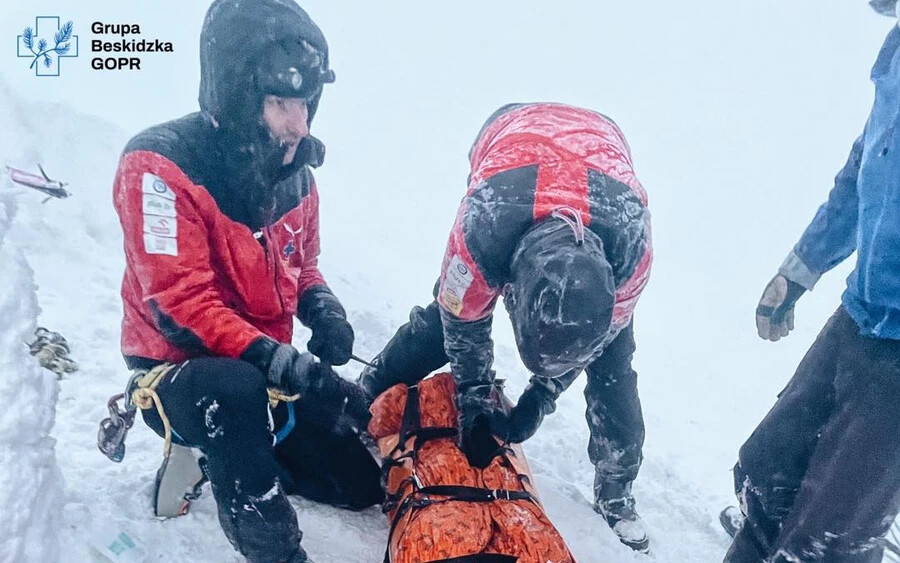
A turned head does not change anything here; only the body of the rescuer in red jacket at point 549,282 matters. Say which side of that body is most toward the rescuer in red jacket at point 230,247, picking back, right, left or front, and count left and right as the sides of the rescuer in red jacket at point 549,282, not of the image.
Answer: right

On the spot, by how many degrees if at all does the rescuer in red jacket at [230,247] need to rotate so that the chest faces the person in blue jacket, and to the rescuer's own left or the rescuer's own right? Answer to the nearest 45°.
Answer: approximately 45° to the rescuer's own left

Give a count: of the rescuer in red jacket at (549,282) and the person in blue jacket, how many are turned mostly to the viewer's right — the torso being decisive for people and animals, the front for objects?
0

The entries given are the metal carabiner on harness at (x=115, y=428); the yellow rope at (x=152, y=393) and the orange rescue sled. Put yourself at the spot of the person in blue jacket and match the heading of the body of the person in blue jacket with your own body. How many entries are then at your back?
0

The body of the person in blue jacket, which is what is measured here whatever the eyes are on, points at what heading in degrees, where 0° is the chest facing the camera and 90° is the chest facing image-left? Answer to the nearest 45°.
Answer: approximately 45°

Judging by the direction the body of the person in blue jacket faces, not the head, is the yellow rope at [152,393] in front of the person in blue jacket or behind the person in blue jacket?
in front

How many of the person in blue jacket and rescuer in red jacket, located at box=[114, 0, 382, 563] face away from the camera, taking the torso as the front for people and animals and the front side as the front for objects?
0

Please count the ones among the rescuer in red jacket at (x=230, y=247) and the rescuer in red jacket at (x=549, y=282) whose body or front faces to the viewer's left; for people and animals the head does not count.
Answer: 0

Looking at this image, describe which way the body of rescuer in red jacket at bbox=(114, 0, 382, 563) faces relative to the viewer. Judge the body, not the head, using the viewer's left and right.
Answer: facing the viewer and to the right of the viewer

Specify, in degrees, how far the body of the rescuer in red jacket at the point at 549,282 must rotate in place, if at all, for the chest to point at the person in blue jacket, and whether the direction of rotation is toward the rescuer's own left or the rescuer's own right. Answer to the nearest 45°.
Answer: approximately 90° to the rescuer's own left

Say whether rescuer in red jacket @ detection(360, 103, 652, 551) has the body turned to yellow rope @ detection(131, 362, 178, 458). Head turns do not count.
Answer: no

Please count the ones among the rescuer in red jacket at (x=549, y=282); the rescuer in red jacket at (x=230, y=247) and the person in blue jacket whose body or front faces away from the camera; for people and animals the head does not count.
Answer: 0

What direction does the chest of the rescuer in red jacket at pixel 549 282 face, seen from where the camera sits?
toward the camera
